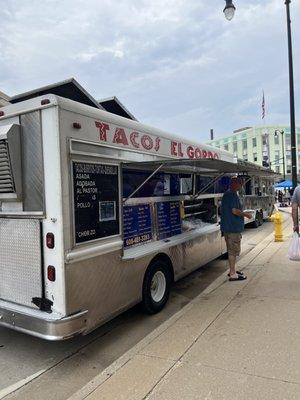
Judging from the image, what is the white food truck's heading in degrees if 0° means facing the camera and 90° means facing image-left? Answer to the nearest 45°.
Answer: approximately 225°

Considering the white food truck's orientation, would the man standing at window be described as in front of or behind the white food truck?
in front

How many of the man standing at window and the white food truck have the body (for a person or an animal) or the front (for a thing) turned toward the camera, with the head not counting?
0

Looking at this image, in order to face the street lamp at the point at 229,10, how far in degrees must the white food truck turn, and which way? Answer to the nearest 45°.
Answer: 0° — it already faces it
